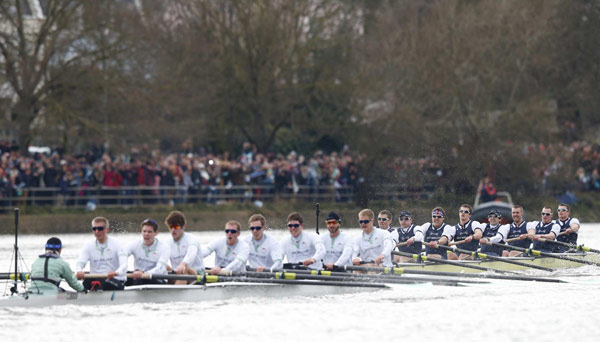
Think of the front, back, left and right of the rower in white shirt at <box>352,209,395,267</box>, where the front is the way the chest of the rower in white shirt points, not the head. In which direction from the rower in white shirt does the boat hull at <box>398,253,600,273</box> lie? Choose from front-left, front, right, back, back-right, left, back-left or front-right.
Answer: back

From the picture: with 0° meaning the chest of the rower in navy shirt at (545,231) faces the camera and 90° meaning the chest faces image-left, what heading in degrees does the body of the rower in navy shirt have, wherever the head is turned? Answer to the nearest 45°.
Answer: approximately 45°

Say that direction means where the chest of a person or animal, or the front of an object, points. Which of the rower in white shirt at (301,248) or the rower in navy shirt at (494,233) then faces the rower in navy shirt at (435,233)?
the rower in navy shirt at (494,233)

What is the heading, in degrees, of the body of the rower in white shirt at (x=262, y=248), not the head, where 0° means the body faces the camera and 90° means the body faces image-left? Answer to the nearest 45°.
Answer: approximately 45°

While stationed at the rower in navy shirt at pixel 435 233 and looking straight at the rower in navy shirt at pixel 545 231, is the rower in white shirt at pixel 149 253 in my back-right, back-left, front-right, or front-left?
back-right

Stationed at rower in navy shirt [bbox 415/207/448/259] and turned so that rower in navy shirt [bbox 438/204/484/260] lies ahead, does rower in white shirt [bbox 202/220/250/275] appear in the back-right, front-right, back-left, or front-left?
back-right

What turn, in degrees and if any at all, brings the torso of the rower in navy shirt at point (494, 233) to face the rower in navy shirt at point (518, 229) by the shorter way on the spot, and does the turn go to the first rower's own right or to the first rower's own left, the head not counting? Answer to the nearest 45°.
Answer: approximately 180°

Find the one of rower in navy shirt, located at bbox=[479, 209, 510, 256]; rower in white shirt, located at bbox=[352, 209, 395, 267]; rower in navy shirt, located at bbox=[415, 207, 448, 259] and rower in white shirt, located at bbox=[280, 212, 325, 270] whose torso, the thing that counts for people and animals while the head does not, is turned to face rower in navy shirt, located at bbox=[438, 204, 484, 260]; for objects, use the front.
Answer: rower in navy shirt, located at bbox=[479, 209, 510, 256]

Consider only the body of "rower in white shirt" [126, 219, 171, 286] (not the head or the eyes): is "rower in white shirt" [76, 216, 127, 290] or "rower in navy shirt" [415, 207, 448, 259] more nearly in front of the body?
the rower in white shirt

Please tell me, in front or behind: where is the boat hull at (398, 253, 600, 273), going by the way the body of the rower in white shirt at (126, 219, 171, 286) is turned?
behind
